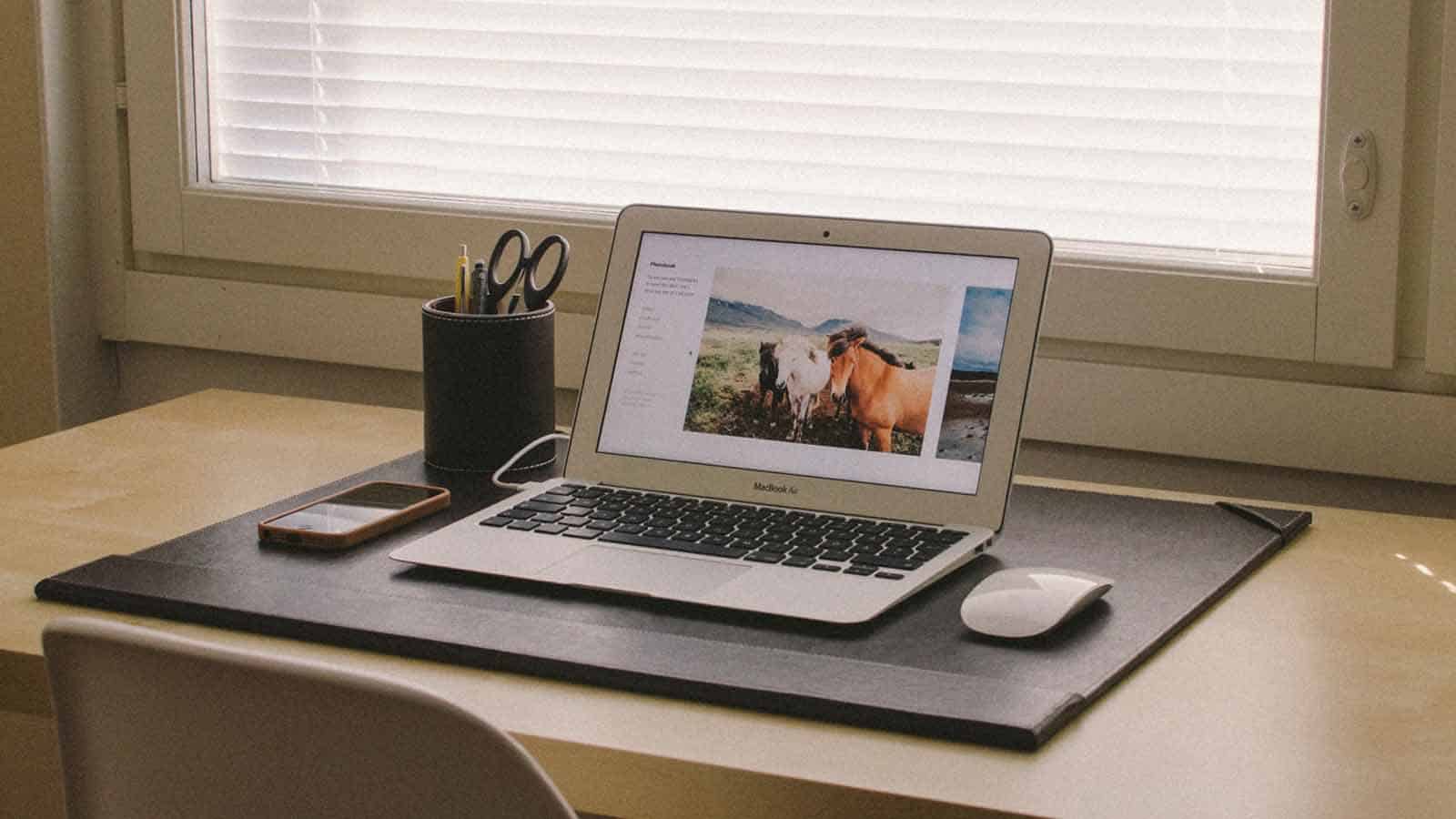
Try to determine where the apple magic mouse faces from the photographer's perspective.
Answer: facing away from the viewer and to the right of the viewer

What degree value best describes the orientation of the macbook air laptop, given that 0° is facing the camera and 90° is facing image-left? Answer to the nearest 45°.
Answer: approximately 45°

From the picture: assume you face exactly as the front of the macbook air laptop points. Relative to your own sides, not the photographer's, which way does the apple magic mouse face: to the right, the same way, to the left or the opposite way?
the opposite way

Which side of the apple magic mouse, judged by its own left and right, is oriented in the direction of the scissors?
left

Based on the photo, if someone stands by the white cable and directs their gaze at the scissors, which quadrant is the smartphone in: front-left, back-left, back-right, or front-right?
back-left

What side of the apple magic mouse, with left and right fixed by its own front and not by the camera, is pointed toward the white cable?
left

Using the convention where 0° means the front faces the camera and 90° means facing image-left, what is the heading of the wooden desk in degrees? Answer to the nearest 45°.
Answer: approximately 45°

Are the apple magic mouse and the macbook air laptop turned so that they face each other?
no

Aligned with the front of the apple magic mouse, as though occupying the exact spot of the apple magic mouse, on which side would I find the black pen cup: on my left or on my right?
on my left
